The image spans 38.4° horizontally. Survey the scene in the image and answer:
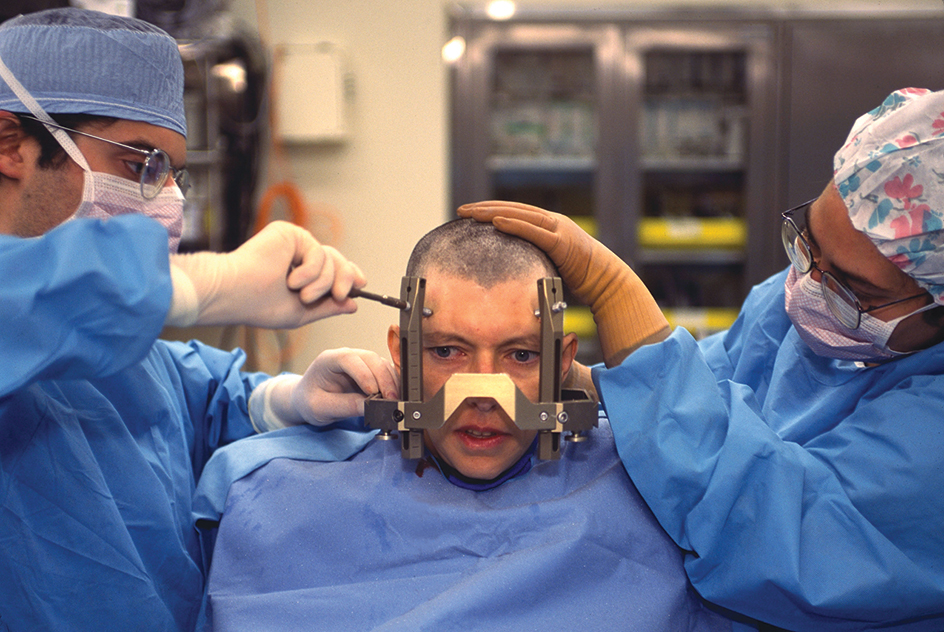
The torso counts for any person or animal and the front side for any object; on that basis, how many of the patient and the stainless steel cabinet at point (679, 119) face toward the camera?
2

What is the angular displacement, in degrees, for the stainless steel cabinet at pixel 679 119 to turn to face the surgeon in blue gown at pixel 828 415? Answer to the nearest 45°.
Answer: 0° — it already faces them

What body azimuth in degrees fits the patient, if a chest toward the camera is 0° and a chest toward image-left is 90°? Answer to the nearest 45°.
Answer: approximately 0°

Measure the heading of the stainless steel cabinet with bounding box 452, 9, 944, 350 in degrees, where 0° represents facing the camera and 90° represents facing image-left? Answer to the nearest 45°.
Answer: approximately 0°
